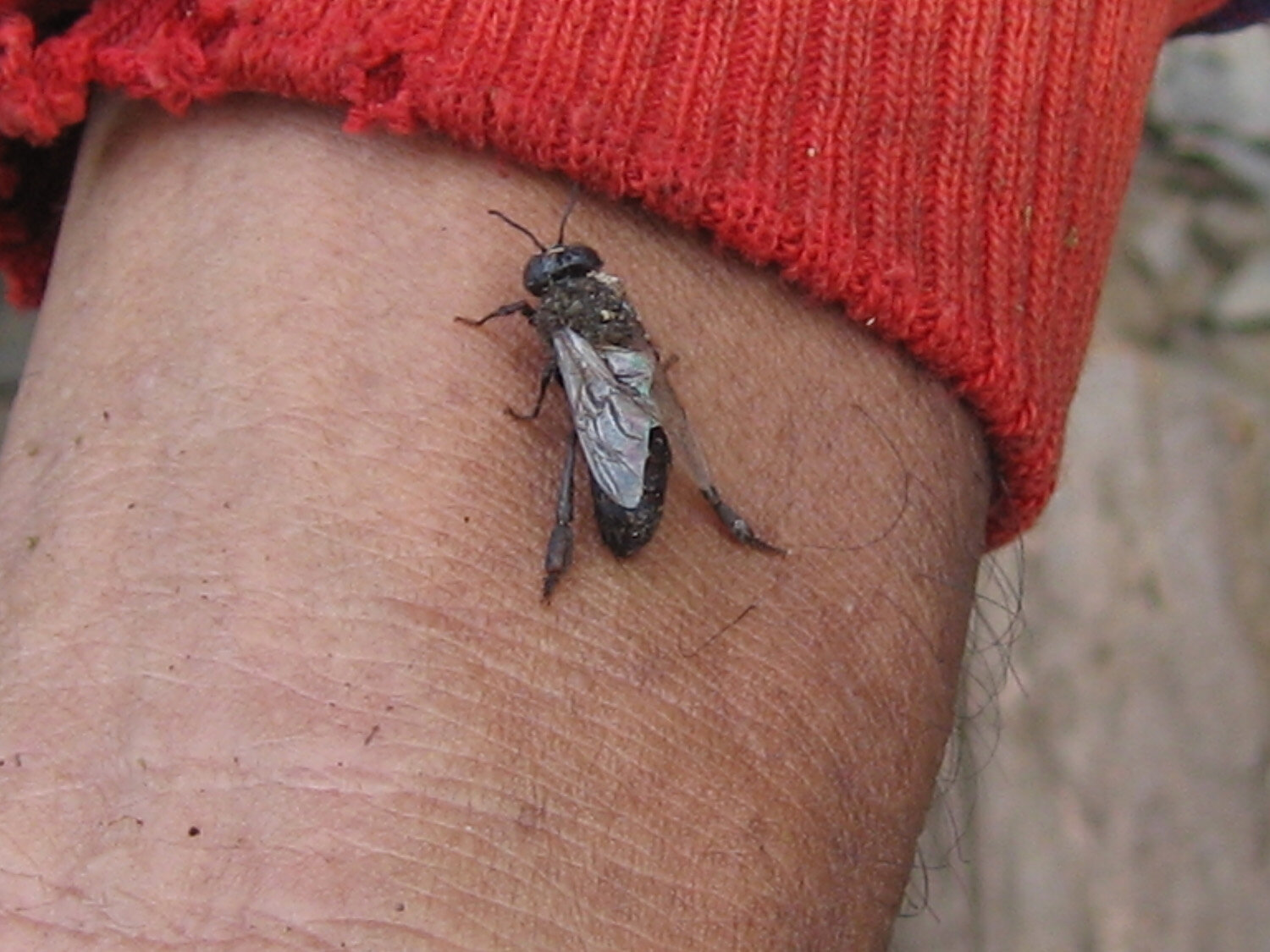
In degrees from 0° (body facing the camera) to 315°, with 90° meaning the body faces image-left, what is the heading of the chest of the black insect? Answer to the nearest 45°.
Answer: approximately 180°
